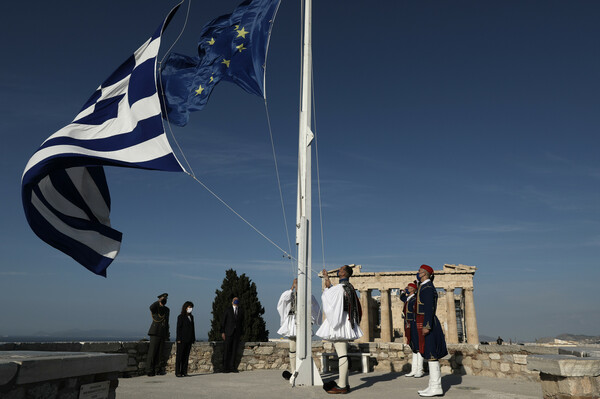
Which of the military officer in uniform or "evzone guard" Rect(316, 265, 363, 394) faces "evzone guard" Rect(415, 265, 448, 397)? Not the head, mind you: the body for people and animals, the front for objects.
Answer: the military officer in uniform

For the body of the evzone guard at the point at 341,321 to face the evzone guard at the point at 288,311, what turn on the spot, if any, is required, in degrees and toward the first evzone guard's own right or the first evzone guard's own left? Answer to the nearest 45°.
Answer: approximately 45° to the first evzone guard's own right

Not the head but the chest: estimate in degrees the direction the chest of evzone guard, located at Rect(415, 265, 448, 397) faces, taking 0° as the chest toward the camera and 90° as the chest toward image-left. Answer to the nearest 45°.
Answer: approximately 90°

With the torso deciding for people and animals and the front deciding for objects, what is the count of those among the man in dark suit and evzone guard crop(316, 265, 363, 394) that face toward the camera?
1

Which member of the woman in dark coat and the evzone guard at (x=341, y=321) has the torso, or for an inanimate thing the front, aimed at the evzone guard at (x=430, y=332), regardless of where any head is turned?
the woman in dark coat

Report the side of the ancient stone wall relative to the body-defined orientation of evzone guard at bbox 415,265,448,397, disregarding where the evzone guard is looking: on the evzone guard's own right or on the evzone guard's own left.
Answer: on the evzone guard's own right

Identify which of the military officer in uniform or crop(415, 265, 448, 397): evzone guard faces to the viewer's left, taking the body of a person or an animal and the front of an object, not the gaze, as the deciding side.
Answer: the evzone guard

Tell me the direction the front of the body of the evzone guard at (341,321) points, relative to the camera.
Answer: to the viewer's left

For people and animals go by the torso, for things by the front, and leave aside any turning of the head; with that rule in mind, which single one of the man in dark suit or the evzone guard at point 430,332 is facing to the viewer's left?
the evzone guard

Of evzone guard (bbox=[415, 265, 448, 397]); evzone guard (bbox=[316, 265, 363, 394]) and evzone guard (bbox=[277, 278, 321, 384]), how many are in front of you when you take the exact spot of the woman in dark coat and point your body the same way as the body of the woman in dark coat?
3
